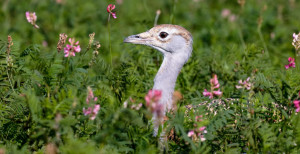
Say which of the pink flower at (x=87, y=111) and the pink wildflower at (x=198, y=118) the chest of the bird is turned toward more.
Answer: the pink flower

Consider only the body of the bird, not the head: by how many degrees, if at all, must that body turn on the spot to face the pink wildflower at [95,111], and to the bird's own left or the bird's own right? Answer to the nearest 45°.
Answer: approximately 45° to the bird's own left

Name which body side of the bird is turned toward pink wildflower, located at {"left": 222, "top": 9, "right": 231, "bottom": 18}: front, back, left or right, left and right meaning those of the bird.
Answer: right

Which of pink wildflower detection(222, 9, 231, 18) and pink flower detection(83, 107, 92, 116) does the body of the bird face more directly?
the pink flower

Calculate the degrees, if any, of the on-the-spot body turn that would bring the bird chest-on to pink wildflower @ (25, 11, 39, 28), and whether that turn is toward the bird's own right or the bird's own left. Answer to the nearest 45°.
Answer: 0° — it already faces it

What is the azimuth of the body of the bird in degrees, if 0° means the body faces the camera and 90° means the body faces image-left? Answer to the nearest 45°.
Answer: approximately 90°

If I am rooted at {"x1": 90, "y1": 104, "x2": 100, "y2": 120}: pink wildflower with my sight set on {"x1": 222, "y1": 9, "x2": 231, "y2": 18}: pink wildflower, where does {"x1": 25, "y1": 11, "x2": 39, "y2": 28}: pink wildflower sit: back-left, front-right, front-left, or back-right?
front-left
